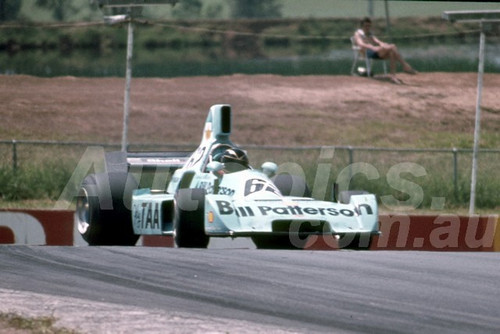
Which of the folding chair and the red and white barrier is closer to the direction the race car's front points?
the red and white barrier

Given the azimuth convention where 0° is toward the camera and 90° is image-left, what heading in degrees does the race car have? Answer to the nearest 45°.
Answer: approximately 315°

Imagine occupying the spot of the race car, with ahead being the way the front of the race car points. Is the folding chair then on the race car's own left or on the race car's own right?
on the race car's own left
